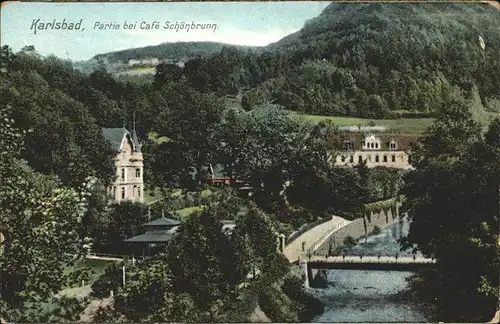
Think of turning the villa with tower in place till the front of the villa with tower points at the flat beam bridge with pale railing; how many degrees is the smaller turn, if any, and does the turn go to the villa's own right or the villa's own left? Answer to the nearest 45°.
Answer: approximately 45° to the villa's own left

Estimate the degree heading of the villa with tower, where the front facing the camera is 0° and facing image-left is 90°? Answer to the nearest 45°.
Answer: approximately 315°

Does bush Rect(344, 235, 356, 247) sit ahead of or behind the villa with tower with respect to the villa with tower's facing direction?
ahead
